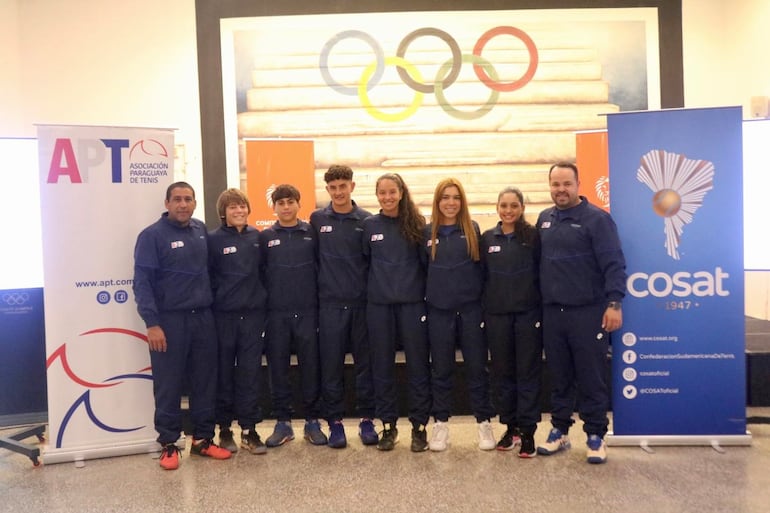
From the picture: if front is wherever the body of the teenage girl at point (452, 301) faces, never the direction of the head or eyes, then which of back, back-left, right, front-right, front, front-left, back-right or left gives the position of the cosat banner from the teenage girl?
left

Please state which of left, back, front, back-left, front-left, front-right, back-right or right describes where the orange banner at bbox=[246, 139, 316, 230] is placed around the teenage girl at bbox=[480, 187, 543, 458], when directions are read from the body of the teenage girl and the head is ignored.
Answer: back-right

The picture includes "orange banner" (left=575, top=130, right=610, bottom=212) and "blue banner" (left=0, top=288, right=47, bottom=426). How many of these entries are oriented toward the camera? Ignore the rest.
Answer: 2

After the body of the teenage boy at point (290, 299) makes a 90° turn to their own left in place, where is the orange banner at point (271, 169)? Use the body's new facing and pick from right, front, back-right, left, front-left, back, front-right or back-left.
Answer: left

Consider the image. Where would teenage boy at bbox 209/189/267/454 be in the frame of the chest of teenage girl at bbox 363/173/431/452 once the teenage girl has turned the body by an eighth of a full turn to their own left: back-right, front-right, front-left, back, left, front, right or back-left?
back-right

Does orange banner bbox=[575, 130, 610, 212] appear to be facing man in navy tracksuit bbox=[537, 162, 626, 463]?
yes
